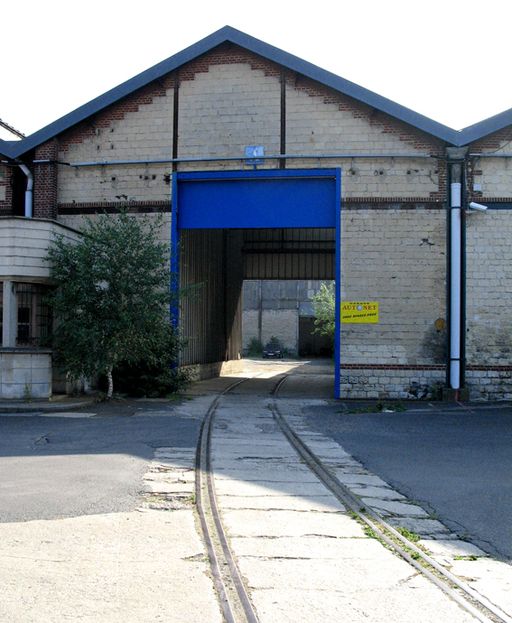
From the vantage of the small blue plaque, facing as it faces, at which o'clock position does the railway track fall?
The railway track is roughly at 12 o'clock from the small blue plaque.

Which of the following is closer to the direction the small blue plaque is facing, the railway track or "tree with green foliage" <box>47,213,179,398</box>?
the railway track

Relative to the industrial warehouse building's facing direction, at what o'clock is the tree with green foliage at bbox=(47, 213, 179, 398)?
The tree with green foliage is roughly at 2 o'clock from the industrial warehouse building.

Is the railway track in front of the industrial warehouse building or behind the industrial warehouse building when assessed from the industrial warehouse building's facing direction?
in front

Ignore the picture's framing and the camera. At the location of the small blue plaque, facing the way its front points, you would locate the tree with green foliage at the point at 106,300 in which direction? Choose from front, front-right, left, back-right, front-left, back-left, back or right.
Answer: front-right

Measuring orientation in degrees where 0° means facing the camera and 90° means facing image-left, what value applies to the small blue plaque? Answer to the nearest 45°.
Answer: approximately 0°
